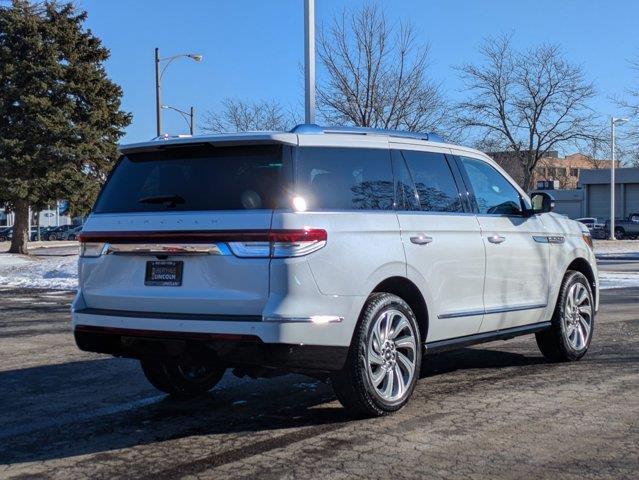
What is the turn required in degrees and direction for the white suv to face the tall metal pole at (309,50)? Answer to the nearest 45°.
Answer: approximately 45° to its left

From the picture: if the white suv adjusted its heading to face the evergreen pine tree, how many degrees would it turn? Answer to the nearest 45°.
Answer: approximately 90° to its left

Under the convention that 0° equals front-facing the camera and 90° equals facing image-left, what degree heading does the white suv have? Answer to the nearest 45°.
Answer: approximately 225°

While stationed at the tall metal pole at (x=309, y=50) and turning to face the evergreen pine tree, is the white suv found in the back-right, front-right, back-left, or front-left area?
back-left
